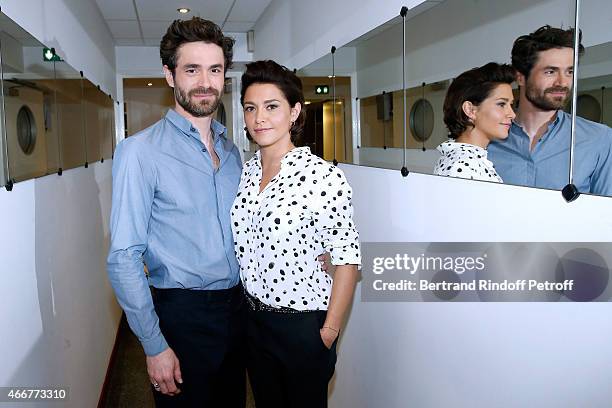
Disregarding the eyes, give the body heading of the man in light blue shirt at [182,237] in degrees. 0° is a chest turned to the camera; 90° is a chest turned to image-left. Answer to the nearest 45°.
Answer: approximately 315°

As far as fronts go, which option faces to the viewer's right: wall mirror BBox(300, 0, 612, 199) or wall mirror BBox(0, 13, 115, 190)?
wall mirror BBox(0, 13, 115, 190)

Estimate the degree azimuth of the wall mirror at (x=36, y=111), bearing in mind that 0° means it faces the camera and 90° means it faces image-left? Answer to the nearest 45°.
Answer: approximately 270°

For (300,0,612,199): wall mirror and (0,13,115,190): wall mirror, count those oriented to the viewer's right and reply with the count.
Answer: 1

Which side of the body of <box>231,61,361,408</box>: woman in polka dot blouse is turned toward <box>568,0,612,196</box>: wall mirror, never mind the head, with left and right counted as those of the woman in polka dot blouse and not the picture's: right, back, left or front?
left

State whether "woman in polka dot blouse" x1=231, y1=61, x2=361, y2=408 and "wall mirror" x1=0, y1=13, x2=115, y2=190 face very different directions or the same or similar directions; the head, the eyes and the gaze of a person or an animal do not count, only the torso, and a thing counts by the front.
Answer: very different directions

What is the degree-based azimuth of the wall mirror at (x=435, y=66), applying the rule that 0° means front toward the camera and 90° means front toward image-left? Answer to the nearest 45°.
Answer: approximately 45°

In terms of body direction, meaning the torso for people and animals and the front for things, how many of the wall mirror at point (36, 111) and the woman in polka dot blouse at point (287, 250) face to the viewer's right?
1

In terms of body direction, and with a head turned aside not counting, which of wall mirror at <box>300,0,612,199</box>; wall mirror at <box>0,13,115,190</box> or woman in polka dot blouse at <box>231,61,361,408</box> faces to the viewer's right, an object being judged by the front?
wall mirror at <box>0,13,115,190</box>
